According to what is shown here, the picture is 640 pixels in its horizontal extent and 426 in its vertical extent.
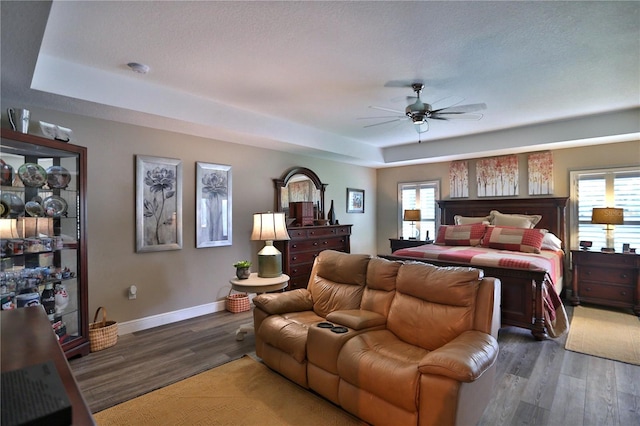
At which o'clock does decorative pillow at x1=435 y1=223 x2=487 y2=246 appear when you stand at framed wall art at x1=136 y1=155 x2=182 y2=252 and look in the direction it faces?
The decorative pillow is roughly at 11 o'clock from the framed wall art.

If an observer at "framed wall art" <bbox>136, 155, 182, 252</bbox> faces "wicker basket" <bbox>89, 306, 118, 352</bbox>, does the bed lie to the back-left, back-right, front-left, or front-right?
back-left

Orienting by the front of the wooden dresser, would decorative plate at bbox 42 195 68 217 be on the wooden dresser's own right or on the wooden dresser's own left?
on the wooden dresser's own right

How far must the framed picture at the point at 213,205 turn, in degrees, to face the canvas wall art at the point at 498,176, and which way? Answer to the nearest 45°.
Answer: approximately 45° to its left

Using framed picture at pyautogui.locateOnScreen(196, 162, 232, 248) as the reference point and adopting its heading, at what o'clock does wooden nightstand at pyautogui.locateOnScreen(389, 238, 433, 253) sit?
The wooden nightstand is roughly at 10 o'clock from the framed picture.

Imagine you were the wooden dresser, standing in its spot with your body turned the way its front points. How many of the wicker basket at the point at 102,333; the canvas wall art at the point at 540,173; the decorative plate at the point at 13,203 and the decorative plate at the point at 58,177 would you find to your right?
3

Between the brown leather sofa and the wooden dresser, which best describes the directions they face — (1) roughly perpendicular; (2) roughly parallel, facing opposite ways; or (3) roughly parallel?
roughly perpendicular

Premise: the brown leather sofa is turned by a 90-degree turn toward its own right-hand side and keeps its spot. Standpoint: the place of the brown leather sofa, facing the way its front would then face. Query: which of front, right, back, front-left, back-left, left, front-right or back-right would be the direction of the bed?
right

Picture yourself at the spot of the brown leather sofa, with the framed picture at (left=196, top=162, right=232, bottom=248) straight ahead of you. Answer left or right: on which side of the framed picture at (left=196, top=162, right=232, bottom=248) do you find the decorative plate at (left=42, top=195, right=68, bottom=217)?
left

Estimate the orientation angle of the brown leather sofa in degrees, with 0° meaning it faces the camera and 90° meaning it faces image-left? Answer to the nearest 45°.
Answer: approximately 45°

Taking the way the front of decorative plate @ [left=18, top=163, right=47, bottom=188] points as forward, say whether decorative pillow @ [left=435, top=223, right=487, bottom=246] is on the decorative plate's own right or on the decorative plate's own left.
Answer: on the decorative plate's own left
